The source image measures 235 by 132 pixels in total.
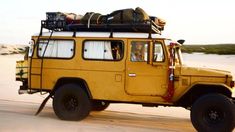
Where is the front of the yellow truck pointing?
to the viewer's right
